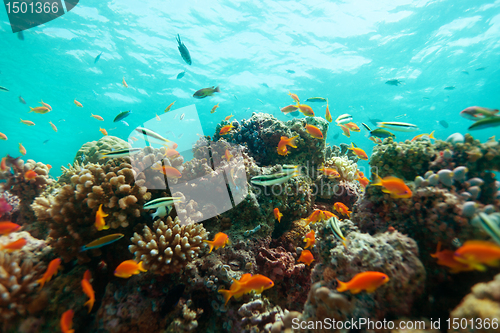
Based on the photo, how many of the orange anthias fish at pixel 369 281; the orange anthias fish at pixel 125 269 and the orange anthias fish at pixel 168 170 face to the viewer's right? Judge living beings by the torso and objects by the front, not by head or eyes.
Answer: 2

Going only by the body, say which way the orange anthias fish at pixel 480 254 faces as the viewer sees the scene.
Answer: to the viewer's left

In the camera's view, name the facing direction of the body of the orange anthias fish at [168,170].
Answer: to the viewer's right
